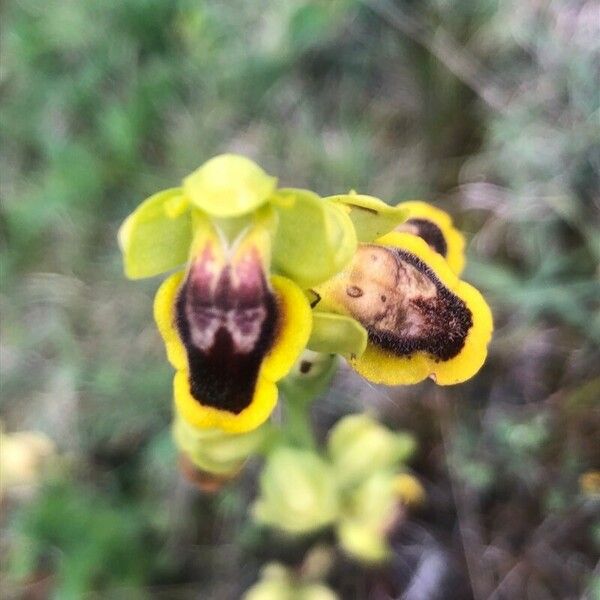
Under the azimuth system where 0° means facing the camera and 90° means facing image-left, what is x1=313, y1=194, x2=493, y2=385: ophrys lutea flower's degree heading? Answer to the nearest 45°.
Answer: approximately 315°
